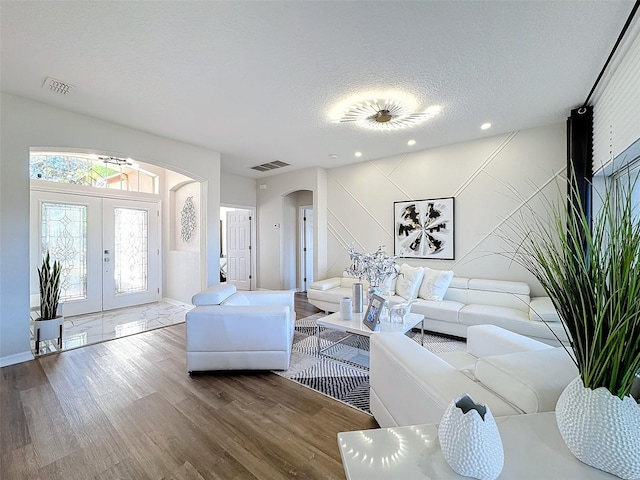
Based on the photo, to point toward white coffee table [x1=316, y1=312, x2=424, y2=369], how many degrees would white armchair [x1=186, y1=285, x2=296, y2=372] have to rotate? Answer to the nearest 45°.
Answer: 0° — it already faces it

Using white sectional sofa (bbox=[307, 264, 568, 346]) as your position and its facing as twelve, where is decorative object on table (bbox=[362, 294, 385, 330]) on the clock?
The decorative object on table is roughly at 1 o'clock from the white sectional sofa.

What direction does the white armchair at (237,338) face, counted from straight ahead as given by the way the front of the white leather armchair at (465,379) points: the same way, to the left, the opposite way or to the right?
to the right

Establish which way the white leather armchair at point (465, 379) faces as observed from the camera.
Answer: facing away from the viewer and to the left of the viewer

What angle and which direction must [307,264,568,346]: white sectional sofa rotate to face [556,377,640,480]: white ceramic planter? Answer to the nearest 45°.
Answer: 0° — it already faces it

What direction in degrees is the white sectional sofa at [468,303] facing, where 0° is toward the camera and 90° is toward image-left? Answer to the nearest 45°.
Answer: approximately 0°

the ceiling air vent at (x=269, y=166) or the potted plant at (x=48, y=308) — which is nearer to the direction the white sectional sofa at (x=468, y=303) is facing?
the potted plant

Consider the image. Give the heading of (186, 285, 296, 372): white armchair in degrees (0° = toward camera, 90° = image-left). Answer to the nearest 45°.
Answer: approximately 270°
